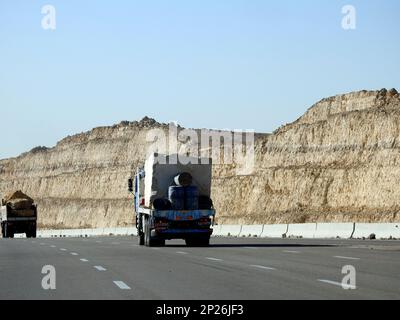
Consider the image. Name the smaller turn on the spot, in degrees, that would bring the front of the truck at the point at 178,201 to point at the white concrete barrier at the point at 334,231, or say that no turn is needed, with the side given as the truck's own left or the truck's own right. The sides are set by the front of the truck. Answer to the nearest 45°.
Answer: approximately 45° to the truck's own right

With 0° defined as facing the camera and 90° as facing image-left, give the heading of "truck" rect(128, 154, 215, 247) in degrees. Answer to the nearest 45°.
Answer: approximately 180°

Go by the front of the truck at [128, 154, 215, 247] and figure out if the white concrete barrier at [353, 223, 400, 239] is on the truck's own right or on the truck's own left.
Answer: on the truck's own right
